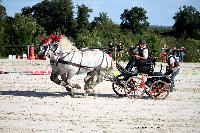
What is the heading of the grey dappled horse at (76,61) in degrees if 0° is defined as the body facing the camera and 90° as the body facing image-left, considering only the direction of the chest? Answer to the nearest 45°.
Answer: approximately 90°

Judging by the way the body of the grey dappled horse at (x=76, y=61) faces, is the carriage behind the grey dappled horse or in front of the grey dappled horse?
behind

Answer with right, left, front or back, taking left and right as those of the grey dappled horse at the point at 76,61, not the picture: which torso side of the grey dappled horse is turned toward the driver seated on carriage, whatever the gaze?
back
